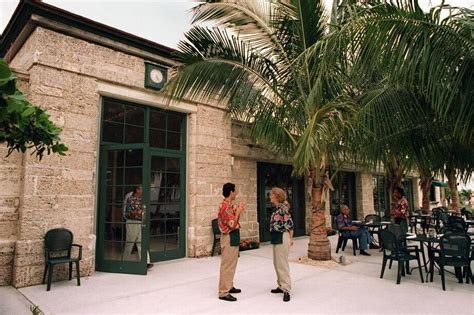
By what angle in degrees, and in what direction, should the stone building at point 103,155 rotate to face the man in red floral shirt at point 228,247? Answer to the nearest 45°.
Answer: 0° — it already faces them

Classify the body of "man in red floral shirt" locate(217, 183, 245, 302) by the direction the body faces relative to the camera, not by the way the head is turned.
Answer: to the viewer's right

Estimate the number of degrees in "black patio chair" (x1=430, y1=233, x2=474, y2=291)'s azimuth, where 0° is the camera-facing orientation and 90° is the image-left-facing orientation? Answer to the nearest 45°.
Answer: approximately 135°

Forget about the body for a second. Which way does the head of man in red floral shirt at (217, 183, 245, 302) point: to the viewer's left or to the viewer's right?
to the viewer's right

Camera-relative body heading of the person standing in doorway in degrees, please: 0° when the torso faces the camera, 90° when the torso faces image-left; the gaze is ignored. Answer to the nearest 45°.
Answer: approximately 315°
